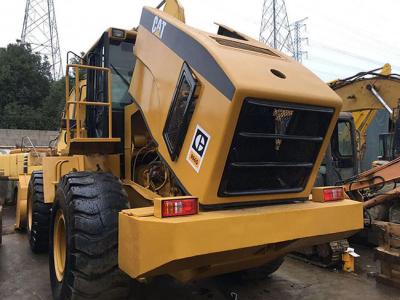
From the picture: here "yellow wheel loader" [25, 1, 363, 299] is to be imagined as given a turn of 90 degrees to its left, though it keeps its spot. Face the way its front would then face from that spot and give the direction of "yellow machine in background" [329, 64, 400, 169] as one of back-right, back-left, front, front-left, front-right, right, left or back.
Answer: back

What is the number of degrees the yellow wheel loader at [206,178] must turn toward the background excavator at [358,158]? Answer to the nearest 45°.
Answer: approximately 90° to its right

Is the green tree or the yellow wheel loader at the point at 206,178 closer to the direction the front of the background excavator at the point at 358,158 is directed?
the yellow wheel loader

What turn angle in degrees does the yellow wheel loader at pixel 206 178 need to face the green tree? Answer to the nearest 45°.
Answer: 0° — it already faces it

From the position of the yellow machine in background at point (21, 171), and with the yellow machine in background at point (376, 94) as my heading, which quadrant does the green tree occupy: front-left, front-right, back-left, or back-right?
back-left

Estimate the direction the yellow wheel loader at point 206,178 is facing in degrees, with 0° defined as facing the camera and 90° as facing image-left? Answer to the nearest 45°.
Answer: approximately 135°

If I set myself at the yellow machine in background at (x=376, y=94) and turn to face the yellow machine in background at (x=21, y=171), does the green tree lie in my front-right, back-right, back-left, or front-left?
front-right
